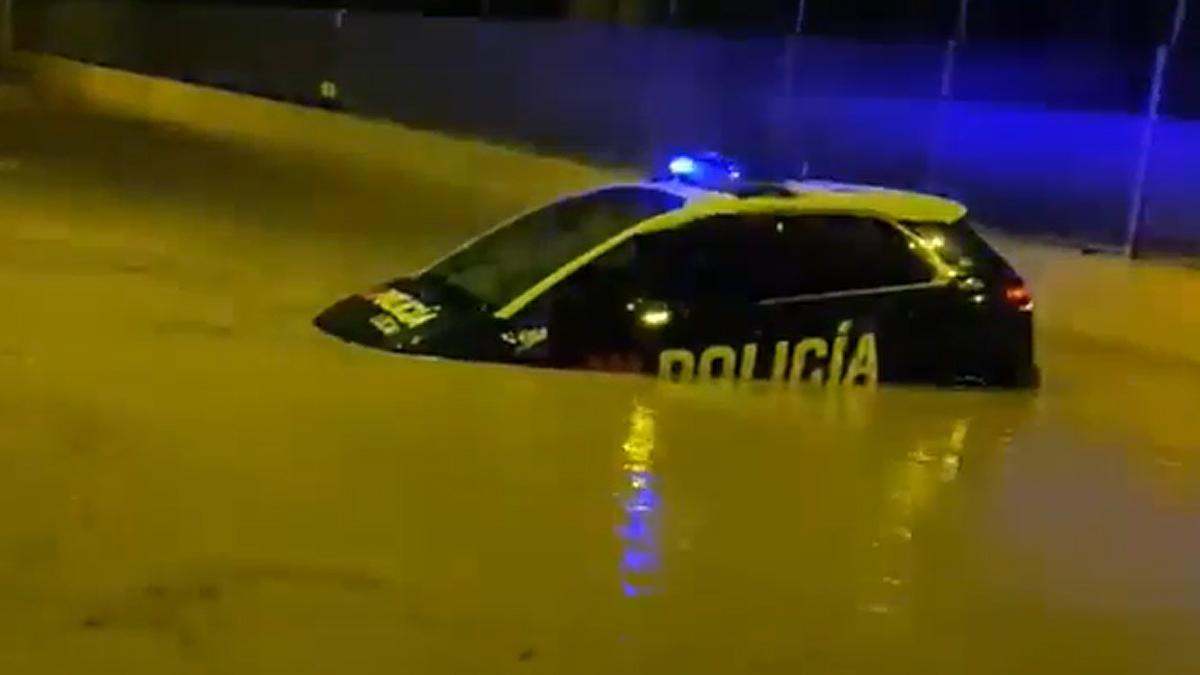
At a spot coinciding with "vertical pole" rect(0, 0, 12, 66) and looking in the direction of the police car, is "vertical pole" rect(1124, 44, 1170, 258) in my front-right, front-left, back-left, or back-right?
front-left

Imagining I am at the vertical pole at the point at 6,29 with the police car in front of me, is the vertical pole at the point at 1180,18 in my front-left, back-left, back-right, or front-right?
front-left

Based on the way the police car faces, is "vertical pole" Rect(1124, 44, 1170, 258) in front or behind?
behind

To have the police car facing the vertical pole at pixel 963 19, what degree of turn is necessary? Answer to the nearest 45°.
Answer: approximately 135° to its right

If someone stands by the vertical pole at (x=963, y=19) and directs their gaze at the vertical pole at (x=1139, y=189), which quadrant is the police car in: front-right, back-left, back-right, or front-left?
front-right

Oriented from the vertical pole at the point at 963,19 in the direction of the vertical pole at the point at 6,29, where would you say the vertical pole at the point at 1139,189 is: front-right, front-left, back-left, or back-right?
back-left

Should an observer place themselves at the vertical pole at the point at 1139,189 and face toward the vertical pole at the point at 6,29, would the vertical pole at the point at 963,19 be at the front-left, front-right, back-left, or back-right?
front-right
